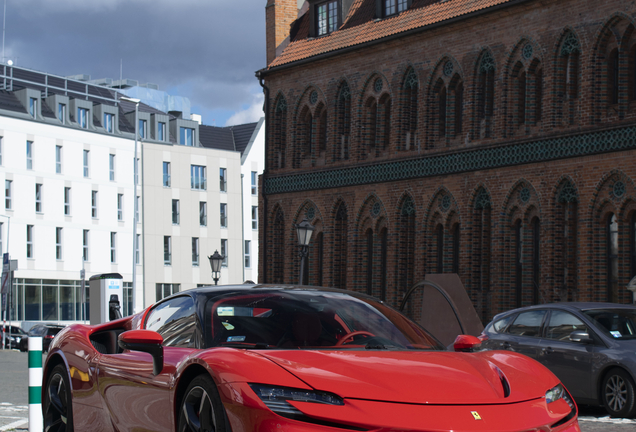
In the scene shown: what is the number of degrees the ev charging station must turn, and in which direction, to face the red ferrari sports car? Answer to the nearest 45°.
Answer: approximately 45° to its right

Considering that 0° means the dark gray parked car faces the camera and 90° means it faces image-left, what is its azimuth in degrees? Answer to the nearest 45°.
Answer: approximately 315°

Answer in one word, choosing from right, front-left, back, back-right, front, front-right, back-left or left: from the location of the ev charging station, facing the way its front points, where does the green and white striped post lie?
front-right

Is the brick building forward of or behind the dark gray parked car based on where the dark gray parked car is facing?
behind

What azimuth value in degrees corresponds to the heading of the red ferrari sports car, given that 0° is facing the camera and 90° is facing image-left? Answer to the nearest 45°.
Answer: approximately 315°

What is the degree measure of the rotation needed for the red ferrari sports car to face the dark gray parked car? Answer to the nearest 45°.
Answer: approximately 90° to its left

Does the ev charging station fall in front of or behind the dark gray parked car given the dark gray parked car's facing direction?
behind

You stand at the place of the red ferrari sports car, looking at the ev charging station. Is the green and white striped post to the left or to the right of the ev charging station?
left

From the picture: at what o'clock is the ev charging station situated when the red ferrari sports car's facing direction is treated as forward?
The ev charging station is roughly at 7 o'clock from the red ferrari sports car.
